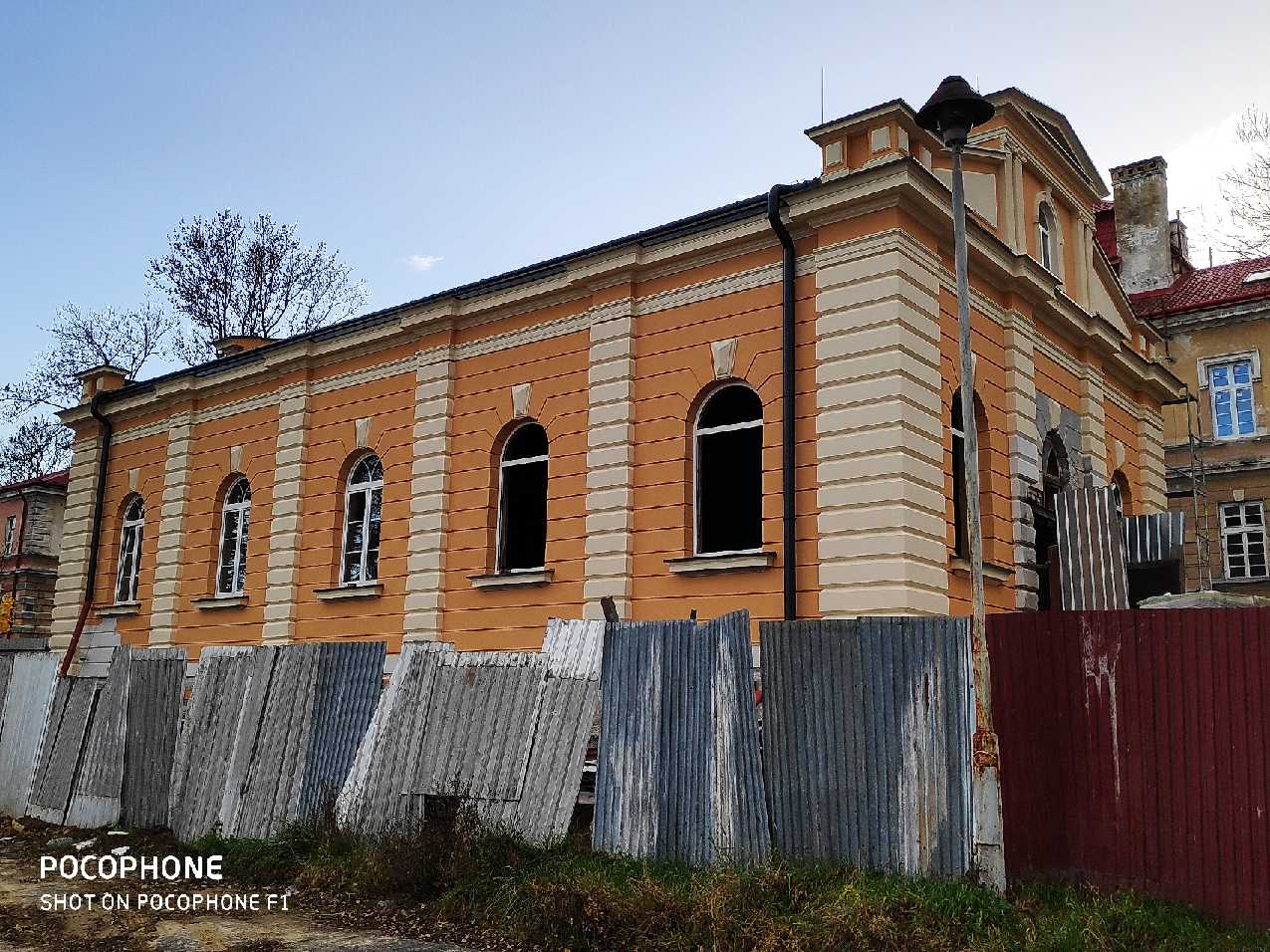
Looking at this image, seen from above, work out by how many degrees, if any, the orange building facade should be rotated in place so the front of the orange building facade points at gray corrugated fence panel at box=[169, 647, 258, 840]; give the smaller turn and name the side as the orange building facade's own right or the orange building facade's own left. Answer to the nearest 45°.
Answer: approximately 90° to the orange building facade's own right

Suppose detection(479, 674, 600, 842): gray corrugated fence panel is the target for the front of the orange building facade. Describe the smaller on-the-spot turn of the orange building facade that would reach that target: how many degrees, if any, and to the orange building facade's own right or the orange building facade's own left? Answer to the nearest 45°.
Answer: approximately 45° to the orange building facade's own right

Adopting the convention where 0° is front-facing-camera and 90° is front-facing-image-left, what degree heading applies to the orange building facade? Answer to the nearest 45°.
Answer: approximately 315°

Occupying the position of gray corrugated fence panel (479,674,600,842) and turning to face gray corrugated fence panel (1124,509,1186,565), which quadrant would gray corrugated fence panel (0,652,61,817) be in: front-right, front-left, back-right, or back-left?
back-left

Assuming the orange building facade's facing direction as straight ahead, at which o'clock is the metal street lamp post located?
The metal street lamp post is roughly at 1 o'clock from the orange building facade.

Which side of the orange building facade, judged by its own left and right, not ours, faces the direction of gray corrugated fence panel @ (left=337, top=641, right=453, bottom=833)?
right

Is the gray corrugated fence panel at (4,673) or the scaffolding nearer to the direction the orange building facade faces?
the scaffolding

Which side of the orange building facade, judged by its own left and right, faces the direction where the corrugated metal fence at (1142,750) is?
front
